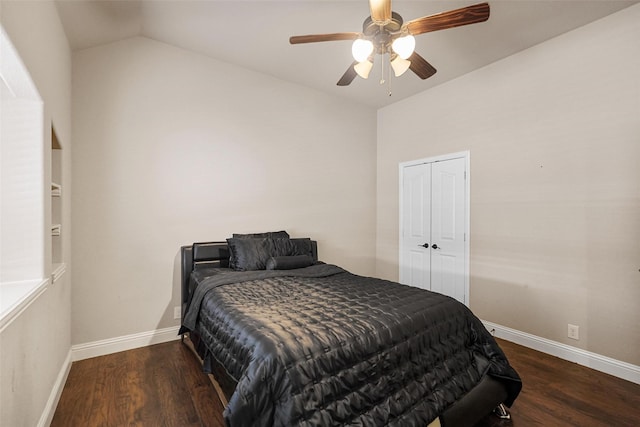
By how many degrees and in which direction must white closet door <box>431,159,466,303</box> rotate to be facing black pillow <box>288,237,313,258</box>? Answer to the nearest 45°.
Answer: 0° — it already faces it

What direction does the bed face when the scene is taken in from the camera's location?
facing the viewer and to the right of the viewer

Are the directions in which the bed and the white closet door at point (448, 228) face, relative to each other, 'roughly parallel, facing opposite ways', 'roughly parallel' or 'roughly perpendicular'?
roughly perpendicular

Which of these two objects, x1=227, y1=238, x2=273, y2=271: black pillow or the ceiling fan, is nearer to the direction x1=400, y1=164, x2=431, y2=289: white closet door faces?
the black pillow

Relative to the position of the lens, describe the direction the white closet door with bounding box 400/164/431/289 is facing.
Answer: facing the viewer and to the left of the viewer

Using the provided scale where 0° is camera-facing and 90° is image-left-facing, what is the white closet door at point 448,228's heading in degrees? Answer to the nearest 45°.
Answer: approximately 45°

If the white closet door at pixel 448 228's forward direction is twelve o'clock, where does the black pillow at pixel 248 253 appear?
The black pillow is roughly at 12 o'clock from the white closet door.

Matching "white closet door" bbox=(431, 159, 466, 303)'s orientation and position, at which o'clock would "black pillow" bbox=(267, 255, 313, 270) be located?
The black pillow is roughly at 12 o'clock from the white closet door.

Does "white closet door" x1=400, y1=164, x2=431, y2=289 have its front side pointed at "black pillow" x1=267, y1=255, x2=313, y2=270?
yes

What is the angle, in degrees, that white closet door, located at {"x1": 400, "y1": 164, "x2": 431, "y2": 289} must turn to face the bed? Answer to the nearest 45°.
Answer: approximately 45° to its left

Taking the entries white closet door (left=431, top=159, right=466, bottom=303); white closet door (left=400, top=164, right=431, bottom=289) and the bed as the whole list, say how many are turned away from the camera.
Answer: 0

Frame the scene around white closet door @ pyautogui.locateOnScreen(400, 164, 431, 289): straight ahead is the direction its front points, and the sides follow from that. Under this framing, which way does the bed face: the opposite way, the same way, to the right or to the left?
to the left

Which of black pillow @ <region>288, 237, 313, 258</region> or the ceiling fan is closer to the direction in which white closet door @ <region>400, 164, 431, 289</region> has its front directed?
the black pillow

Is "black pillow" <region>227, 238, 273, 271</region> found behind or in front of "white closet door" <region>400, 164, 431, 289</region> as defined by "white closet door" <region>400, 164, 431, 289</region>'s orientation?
in front
